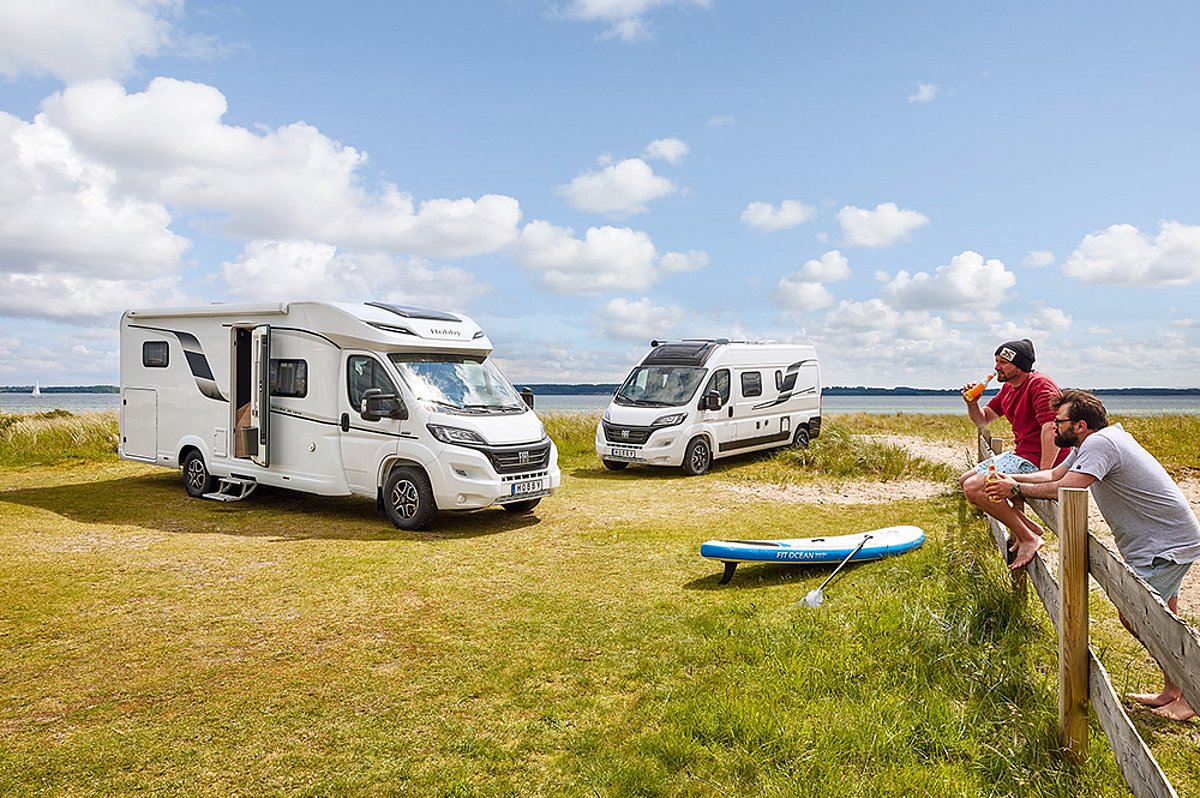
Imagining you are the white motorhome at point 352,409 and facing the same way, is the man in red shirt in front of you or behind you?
in front

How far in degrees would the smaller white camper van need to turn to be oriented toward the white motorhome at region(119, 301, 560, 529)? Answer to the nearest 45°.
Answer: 0° — it already faces it

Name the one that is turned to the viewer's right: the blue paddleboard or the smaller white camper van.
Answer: the blue paddleboard

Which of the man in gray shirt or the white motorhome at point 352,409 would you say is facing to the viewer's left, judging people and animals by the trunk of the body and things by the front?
the man in gray shirt

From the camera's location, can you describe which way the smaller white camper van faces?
facing the viewer and to the left of the viewer

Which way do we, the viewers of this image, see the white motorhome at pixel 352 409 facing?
facing the viewer and to the right of the viewer

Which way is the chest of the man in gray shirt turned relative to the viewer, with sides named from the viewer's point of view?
facing to the left of the viewer

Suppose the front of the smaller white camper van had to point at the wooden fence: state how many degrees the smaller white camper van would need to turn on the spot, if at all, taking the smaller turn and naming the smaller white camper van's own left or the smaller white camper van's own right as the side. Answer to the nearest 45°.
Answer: approximately 45° to the smaller white camper van's own left

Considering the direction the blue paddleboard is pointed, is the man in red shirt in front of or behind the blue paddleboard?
in front

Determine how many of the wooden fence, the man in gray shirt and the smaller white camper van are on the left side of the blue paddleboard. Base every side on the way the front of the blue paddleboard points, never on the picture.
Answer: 1

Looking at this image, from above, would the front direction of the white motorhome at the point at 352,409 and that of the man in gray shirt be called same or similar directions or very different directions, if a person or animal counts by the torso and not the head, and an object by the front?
very different directions

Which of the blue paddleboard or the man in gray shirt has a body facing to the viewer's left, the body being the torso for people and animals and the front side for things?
the man in gray shirt

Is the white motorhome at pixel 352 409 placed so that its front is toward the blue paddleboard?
yes

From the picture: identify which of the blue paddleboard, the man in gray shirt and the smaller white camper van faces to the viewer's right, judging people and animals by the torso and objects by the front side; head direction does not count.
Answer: the blue paddleboard

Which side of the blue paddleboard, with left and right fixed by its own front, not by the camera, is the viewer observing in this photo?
right

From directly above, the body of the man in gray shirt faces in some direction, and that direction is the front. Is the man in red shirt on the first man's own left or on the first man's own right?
on the first man's own right
